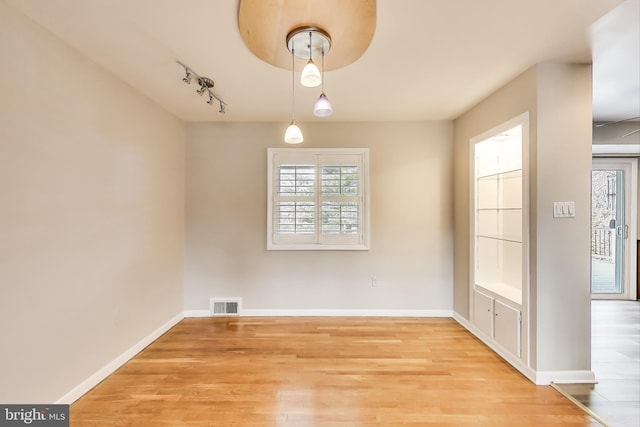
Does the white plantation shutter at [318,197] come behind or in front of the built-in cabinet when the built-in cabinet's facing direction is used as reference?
in front

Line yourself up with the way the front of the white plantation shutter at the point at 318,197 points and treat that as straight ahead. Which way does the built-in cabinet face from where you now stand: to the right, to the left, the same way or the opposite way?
to the right

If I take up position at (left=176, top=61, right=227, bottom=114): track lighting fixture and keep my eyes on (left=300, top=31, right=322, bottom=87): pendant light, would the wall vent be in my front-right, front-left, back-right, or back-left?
back-left

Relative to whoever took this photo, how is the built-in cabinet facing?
facing the viewer and to the left of the viewer

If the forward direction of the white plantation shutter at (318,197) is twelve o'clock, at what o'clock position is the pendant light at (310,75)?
The pendant light is roughly at 12 o'clock from the white plantation shutter.

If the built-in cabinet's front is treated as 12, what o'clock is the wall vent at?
The wall vent is roughly at 1 o'clock from the built-in cabinet.

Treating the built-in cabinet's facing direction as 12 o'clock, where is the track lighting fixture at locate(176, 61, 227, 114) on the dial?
The track lighting fixture is roughly at 12 o'clock from the built-in cabinet.

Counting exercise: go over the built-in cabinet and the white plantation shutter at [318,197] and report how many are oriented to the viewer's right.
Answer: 0

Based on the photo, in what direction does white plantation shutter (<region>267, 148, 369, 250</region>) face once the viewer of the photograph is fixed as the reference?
facing the viewer

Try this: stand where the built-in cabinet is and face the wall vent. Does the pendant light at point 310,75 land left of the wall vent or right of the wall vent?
left
